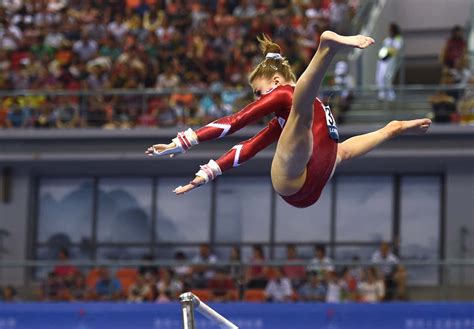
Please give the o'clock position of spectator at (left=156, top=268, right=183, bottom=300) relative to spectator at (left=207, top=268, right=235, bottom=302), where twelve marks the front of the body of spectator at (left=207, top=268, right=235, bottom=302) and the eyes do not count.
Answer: spectator at (left=156, top=268, right=183, bottom=300) is roughly at 3 o'clock from spectator at (left=207, top=268, right=235, bottom=302).

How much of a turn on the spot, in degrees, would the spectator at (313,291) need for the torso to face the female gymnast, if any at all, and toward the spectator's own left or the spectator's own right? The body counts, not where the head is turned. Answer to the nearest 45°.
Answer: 0° — they already face them

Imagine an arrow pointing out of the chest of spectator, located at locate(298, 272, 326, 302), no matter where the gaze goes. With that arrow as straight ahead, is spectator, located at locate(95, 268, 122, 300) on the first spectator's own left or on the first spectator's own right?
on the first spectator's own right

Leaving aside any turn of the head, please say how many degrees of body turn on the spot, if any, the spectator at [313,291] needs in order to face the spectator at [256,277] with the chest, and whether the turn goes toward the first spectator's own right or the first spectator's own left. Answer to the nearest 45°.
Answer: approximately 135° to the first spectator's own right

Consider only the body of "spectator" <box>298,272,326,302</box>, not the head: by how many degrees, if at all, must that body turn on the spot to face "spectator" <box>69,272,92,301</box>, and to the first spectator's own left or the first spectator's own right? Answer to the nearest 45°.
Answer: approximately 90° to the first spectator's own right

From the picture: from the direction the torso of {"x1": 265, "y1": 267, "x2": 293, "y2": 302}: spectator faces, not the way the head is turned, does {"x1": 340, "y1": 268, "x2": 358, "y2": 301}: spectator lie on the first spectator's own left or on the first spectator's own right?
on the first spectator's own left

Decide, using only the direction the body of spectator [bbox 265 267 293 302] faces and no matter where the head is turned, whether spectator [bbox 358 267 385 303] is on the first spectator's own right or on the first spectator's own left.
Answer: on the first spectator's own left
